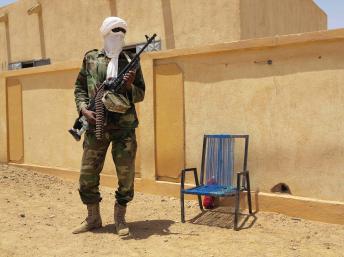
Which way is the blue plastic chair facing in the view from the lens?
facing the viewer and to the left of the viewer

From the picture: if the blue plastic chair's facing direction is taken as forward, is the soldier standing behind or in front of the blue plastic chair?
in front

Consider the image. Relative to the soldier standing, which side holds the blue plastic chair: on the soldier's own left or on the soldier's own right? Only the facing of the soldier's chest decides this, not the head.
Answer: on the soldier's own left

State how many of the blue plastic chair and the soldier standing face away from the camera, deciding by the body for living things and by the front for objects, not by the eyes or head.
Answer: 0

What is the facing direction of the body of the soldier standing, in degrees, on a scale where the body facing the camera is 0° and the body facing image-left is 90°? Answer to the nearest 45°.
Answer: approximately 0°
